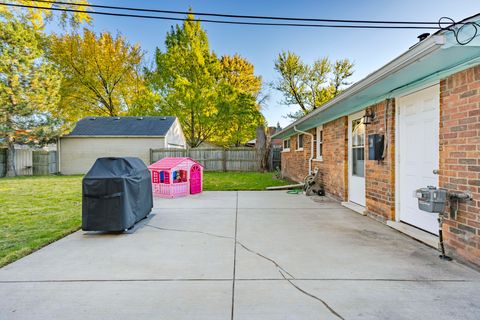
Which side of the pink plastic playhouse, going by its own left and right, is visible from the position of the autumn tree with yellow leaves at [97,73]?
back

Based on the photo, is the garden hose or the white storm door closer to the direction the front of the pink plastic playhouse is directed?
the white storm door

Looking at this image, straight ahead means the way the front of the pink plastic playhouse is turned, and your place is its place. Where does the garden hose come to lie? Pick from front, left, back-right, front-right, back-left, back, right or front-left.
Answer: front-left

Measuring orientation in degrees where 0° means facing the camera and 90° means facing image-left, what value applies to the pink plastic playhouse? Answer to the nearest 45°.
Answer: approximately 315°

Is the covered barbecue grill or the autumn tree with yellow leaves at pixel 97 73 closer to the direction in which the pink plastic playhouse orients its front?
the covered barbecue grill

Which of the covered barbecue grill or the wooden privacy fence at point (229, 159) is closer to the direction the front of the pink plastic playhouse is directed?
the covered barbecue grill

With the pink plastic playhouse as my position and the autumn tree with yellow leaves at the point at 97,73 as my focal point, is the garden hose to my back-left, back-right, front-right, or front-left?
back-right

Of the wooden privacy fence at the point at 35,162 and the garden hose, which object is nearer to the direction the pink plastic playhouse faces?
the garden hose

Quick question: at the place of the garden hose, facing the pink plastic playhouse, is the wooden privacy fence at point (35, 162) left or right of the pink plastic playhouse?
right

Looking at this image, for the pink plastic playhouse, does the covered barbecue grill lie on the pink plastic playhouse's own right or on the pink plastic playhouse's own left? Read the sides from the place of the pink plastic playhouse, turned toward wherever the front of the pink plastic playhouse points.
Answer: on the pink plastic playhouse's own right

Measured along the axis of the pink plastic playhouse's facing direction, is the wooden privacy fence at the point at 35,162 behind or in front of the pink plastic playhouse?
behind

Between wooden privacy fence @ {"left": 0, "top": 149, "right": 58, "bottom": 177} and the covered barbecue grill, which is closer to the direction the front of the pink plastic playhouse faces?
the covered barbecue grill
